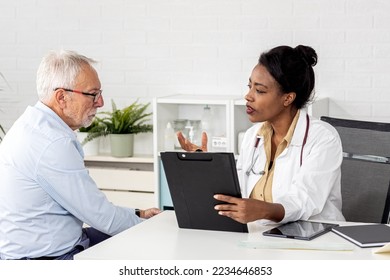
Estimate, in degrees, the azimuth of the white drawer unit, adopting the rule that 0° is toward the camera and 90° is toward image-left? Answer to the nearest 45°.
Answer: approximately 0°

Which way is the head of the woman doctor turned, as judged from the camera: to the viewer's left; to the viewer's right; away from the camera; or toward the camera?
to the viewer's left
